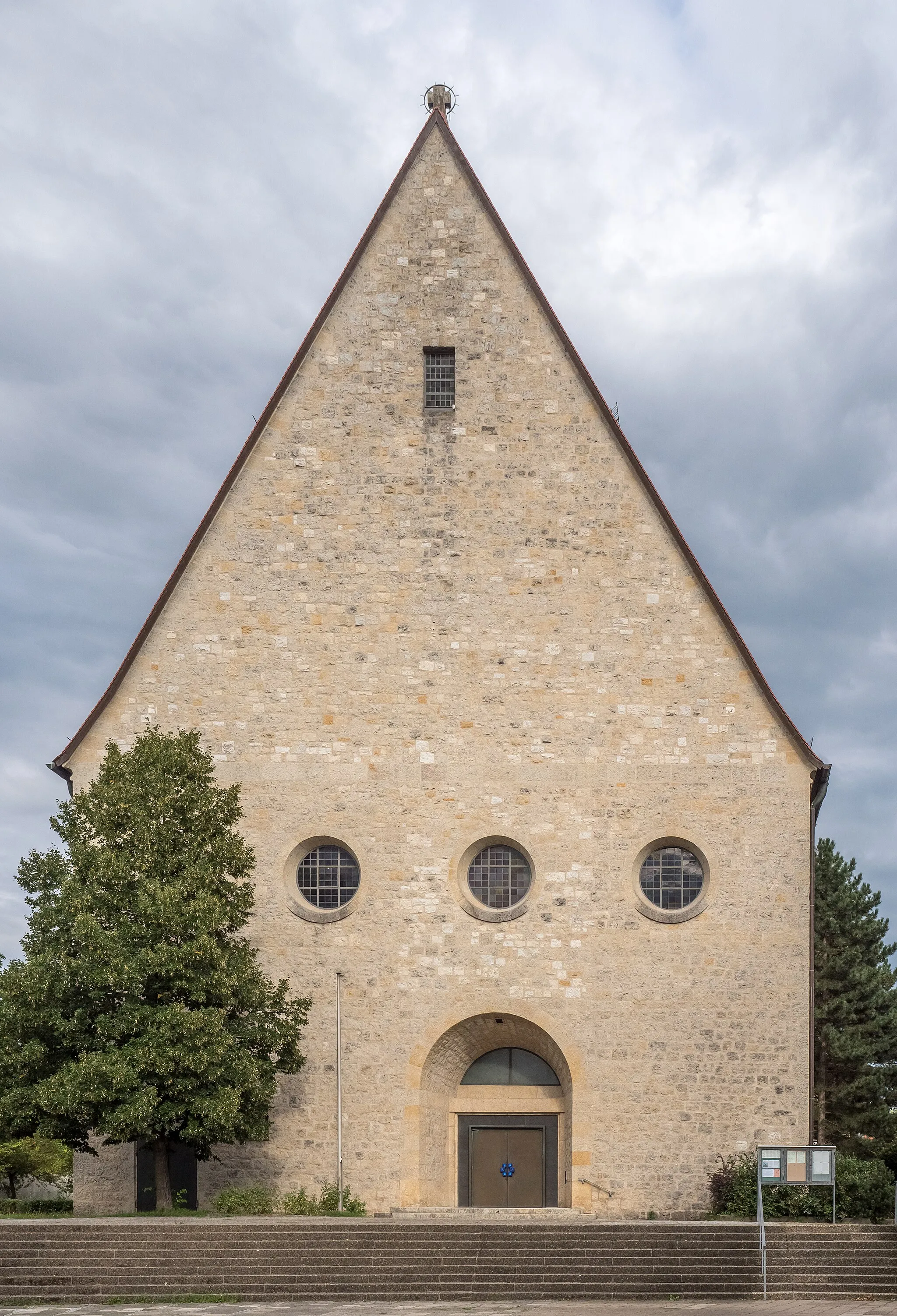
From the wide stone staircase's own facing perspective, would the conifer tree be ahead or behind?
behind

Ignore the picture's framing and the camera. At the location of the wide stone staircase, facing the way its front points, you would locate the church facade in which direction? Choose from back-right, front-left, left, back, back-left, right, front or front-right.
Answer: back

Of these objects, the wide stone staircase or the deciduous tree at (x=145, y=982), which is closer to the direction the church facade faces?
the wide stone staircase

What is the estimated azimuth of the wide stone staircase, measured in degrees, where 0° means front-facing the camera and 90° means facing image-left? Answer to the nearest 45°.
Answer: approximately 0°

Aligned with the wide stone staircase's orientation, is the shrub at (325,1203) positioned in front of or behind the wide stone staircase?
behind

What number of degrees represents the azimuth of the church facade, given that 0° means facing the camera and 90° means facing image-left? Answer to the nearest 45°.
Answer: approximately 0°

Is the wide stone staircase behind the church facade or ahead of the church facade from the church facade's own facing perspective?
ahead

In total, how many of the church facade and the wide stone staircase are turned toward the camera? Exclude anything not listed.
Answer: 2
